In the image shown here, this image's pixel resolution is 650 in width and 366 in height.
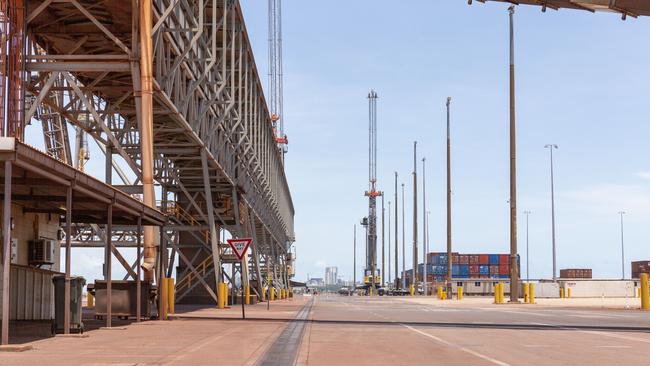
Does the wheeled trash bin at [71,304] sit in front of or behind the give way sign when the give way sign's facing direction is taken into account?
in front

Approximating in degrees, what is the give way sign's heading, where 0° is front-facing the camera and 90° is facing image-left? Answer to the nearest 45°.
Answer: approximately 0°
